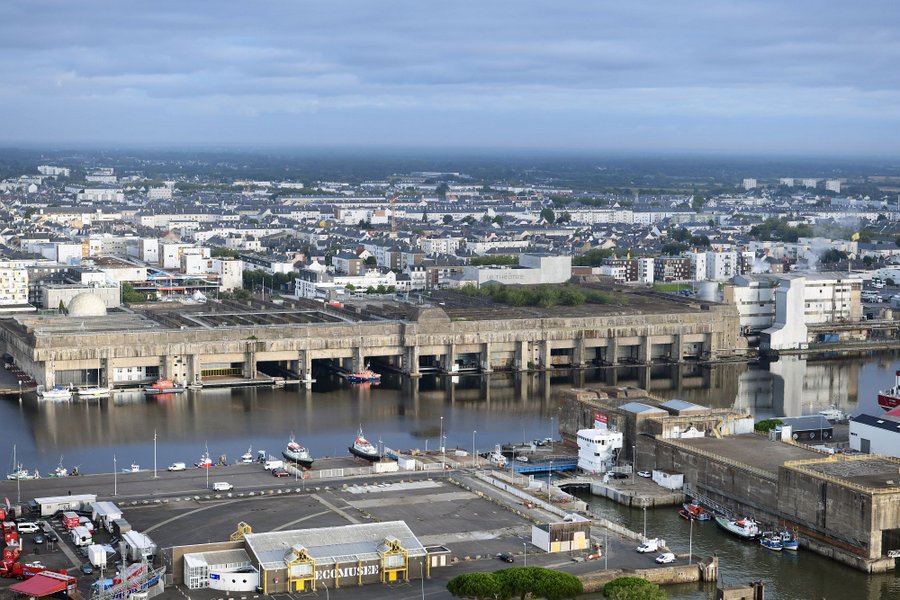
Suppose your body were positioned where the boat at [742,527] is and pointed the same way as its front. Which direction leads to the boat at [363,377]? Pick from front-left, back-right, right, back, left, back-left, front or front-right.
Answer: front

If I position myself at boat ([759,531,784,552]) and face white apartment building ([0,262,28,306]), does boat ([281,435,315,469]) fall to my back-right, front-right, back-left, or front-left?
front-left

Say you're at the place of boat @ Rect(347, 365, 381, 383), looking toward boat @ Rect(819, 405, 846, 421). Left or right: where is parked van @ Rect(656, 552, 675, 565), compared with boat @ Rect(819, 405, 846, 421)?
right

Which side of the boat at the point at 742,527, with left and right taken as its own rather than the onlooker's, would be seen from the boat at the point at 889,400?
right

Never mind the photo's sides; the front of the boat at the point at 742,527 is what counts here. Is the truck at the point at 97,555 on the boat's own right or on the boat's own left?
on the boat's own left

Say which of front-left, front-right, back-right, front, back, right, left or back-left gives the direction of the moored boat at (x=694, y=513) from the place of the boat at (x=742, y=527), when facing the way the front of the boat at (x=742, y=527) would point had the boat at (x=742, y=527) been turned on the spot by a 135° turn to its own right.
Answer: back-left

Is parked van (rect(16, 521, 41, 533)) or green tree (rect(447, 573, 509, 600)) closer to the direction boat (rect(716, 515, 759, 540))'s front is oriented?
the parked van

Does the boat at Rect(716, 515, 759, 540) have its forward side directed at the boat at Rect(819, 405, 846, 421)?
no

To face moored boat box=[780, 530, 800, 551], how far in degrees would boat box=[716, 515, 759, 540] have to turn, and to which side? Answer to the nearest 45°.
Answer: approximately 180°

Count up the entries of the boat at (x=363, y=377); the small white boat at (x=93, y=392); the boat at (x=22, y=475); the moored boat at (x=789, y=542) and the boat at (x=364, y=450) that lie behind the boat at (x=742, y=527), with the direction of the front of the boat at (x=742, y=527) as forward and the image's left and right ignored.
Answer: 1

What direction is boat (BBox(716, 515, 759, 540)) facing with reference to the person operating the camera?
facing away from the viewer and to the left of the viewer

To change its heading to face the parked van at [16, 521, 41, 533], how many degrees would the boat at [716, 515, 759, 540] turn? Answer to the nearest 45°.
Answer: approximately 45° to its left

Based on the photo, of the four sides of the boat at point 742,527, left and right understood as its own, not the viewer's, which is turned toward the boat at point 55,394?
front
